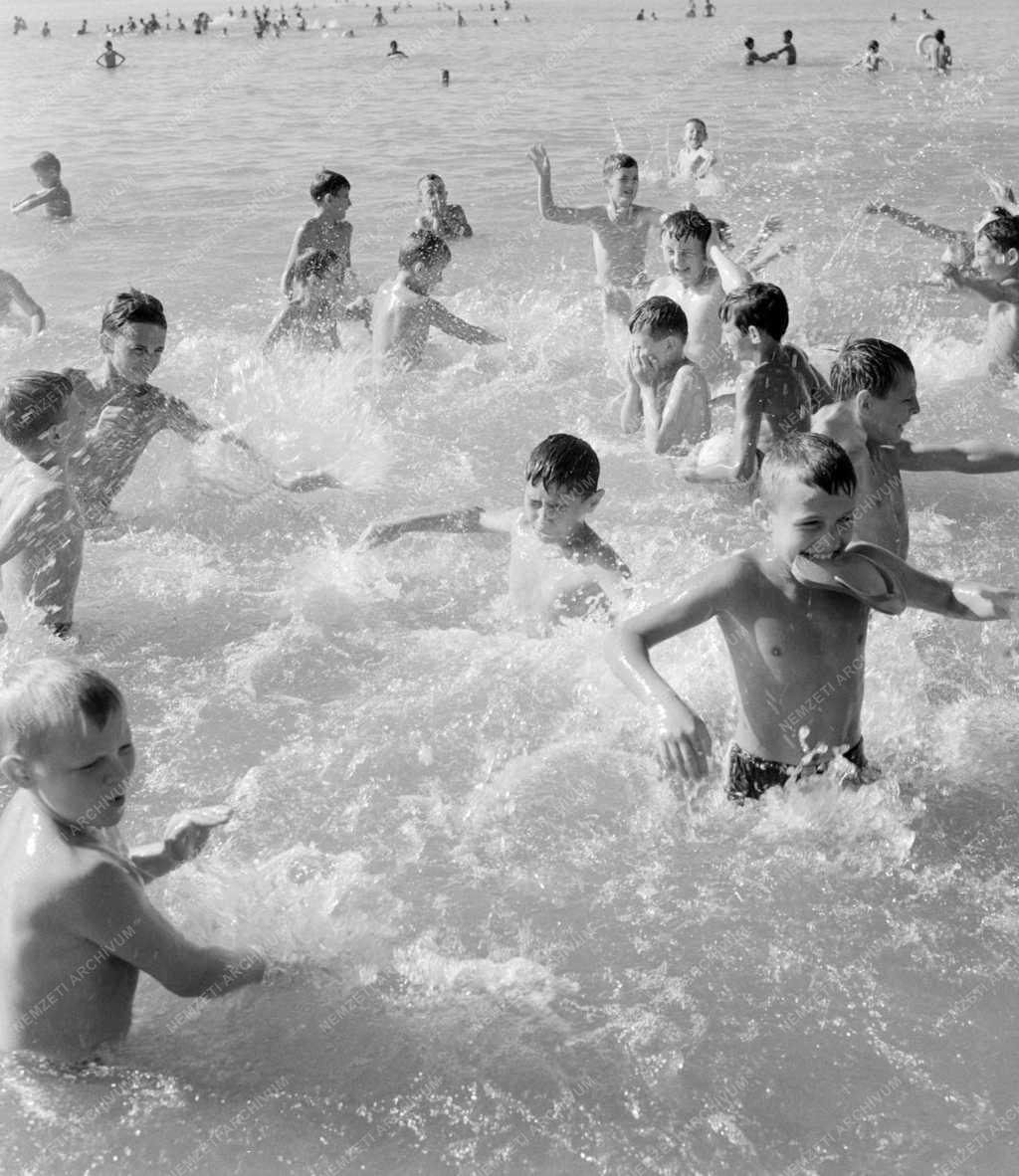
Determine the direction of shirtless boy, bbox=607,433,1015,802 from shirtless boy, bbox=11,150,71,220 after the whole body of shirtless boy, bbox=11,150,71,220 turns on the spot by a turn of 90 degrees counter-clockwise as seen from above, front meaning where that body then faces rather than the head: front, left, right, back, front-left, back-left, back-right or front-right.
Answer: front

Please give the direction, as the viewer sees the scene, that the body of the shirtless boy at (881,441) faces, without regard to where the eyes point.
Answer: to the viewer's right

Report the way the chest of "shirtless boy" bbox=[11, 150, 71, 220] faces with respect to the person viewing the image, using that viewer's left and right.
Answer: facing to the left of the viewer

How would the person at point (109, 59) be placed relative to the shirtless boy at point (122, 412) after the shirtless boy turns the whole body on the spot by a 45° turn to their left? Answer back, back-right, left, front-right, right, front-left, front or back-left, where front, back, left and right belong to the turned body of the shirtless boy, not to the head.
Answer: left

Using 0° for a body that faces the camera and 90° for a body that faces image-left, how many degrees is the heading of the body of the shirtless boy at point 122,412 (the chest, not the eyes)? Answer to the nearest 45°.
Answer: approximately 315°

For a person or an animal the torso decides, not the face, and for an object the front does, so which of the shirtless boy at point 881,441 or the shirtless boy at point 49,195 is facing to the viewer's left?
the shirtless boy at point 49,195
